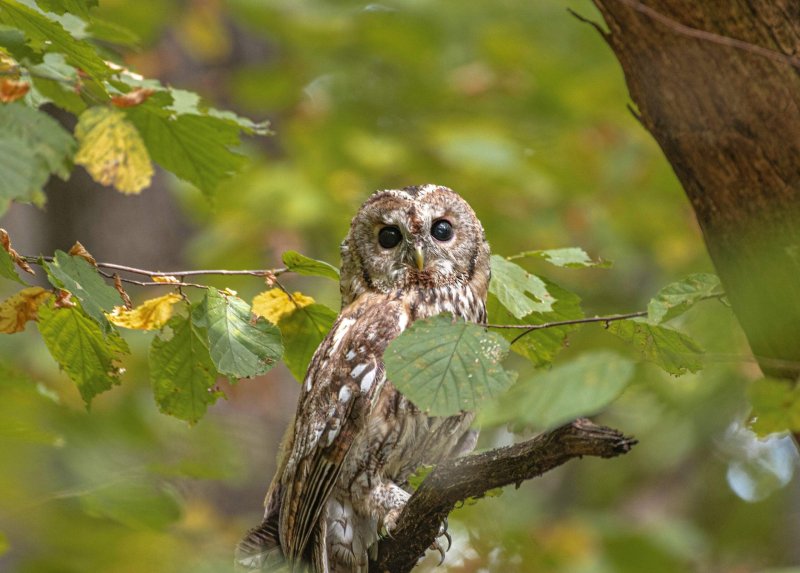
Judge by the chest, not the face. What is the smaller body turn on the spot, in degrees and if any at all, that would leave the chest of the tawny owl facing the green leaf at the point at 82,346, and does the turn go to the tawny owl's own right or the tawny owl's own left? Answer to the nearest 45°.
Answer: approximately 90° to the tawny owl's own right

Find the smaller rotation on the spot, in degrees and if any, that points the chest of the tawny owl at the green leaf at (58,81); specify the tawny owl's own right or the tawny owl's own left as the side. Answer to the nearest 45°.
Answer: approximately 135° to the tawny owl's own right

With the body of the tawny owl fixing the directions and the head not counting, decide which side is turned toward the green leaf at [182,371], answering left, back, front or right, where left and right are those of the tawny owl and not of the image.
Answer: right

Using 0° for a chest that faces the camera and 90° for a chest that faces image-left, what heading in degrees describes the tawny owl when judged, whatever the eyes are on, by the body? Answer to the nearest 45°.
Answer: approximately 315°
